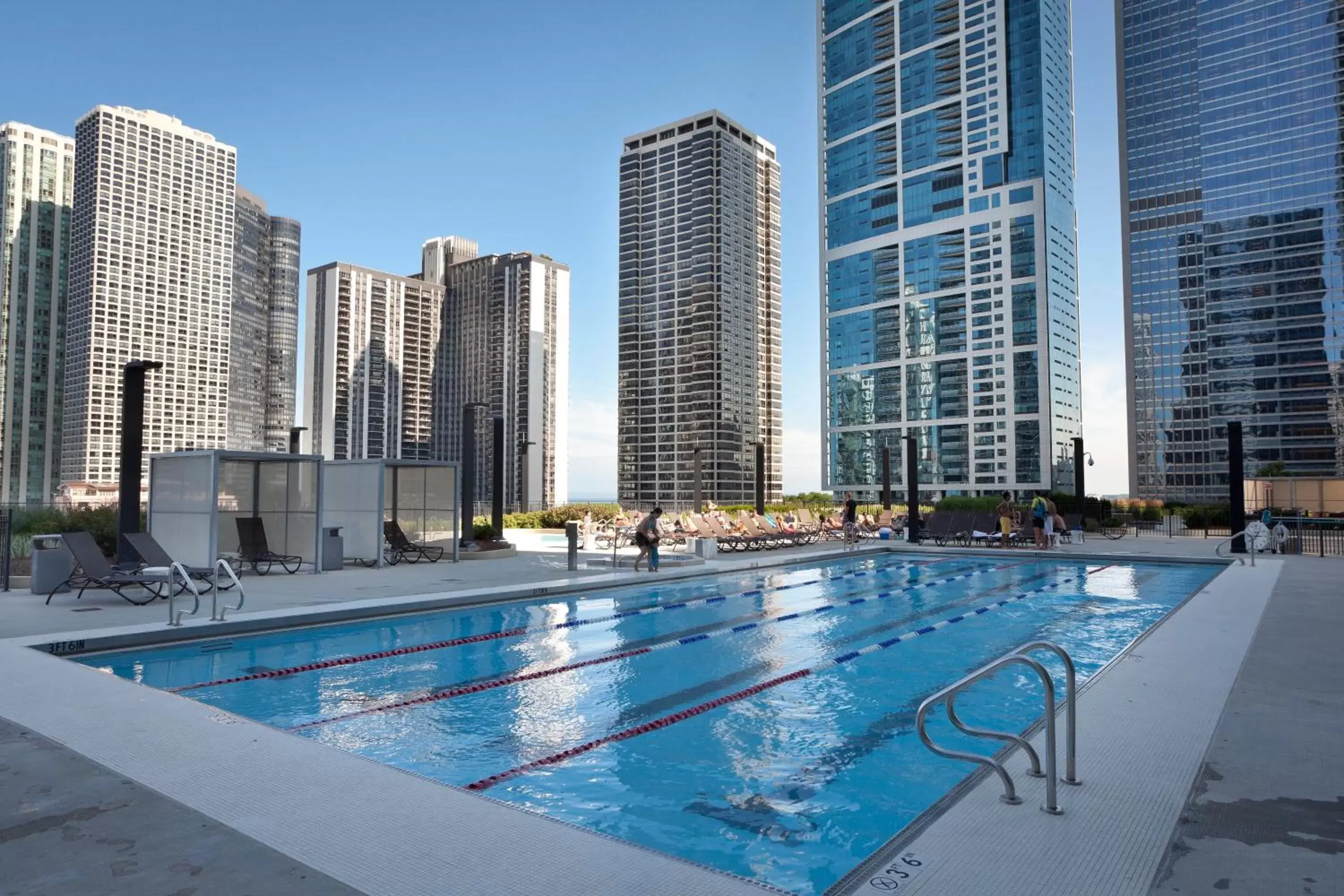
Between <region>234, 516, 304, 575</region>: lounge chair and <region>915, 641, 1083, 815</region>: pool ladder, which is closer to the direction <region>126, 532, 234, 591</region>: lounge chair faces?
the pool ladder

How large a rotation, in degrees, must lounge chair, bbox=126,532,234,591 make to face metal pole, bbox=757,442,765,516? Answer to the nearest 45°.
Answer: approximately 90° to its left

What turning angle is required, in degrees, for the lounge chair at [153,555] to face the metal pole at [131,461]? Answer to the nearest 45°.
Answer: approximately 135° to its left

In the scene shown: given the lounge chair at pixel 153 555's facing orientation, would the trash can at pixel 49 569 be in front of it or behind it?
behind

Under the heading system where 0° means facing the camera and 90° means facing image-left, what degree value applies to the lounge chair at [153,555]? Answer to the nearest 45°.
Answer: approximately 315°

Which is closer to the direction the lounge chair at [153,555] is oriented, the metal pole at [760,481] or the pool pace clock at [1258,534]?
the pool pace clock

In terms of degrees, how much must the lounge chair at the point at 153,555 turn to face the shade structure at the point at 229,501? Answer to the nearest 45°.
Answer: approximately 135° to its left

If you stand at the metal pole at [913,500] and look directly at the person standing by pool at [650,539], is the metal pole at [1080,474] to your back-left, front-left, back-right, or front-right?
back-left

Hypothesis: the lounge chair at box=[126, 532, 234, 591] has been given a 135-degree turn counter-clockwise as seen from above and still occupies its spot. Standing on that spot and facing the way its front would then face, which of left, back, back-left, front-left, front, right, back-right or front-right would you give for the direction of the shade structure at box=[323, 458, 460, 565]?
front-right

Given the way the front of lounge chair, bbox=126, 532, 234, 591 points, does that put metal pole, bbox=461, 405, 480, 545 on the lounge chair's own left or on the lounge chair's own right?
on the lounge chair's own left

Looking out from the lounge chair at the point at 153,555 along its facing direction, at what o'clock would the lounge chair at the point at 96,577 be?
the lounge chair at the point at 96,577 is roughly at 3 o'clock from the lounge chair at the point at 153,555.

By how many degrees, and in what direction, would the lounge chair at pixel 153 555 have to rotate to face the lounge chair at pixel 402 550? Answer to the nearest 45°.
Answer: approximately 90° to its left
